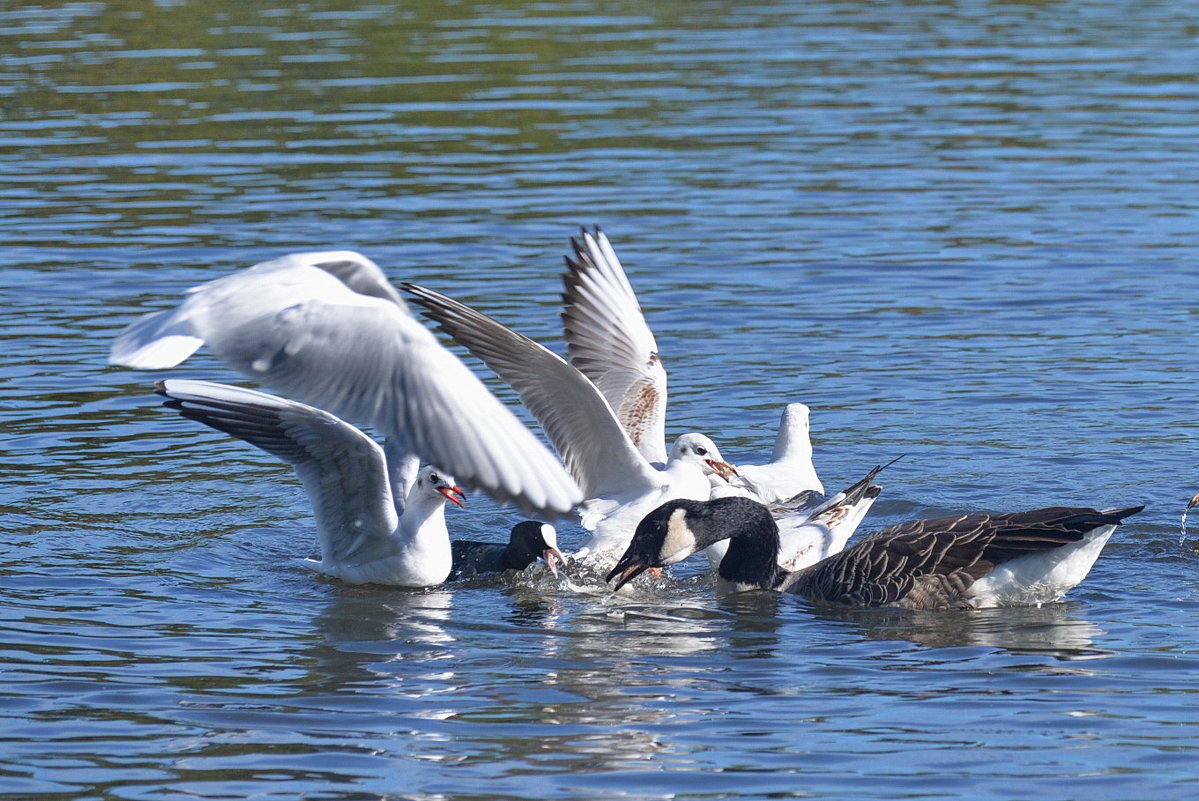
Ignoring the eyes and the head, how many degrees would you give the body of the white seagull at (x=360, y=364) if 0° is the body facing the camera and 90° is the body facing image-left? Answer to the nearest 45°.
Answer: approximately 270°

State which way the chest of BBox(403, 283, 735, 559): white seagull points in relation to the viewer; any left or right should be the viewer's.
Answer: facing to the right of the viewer

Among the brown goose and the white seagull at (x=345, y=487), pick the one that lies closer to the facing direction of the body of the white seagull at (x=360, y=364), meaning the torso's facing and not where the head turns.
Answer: the brown goose

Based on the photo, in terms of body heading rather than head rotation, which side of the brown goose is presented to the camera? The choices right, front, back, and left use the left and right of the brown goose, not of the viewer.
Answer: left

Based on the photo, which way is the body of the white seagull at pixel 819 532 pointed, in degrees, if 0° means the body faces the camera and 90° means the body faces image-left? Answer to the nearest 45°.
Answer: approximately 90°

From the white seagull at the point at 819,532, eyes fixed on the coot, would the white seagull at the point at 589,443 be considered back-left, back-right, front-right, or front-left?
front-right

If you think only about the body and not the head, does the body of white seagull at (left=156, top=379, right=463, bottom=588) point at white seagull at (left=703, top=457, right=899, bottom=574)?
yes

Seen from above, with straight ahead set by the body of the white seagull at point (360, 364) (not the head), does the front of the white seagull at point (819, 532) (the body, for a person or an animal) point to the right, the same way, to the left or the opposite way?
the opposite way

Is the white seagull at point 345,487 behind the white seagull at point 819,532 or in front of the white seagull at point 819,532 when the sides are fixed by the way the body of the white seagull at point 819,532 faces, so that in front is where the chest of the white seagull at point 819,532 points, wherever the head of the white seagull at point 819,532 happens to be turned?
in front

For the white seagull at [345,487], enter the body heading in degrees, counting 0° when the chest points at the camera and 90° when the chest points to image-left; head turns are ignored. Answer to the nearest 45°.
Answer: approximately 270°
